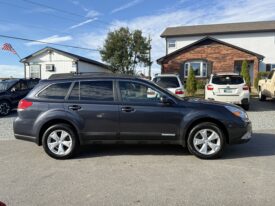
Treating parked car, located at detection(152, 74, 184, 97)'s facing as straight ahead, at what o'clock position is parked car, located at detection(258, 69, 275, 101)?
parked car, located at detection(258, 69, 275, 101) is roughly at 2 o'clock from parked car, located at detection(152, 74, 184, 97).

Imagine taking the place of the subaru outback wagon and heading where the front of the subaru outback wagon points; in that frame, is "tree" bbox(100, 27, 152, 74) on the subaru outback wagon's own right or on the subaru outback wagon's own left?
on the subaru outback wagon's own left

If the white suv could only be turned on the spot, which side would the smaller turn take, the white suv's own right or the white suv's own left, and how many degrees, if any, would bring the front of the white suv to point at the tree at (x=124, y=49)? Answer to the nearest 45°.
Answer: approximately 45° to the white suv's own left

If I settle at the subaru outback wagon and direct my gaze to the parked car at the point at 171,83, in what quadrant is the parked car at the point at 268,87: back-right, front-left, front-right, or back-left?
front-right

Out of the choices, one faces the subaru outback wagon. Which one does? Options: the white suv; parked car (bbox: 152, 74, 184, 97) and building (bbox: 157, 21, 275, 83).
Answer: the building

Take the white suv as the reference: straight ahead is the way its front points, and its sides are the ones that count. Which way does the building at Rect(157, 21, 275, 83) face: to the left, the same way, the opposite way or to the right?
the opposite way

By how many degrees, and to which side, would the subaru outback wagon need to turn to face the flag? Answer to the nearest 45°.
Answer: approximately 135° to its left

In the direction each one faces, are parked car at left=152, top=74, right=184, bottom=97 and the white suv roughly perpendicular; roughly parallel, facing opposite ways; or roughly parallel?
roughly parallel

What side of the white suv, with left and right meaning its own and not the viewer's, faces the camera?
back

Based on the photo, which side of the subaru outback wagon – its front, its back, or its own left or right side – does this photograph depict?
right

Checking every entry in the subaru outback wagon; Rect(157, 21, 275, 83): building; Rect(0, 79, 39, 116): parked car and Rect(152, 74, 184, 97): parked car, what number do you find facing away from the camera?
1

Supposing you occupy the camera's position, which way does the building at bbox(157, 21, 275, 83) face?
facing the viewer

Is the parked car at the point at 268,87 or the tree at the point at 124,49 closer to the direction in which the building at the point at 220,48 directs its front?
the parked car

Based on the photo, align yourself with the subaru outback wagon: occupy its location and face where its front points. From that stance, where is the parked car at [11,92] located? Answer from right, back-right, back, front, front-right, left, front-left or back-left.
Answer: back-left

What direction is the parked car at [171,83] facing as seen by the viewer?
away from the camera

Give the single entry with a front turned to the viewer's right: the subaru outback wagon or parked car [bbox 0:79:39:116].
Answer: the subaru outback wagon
